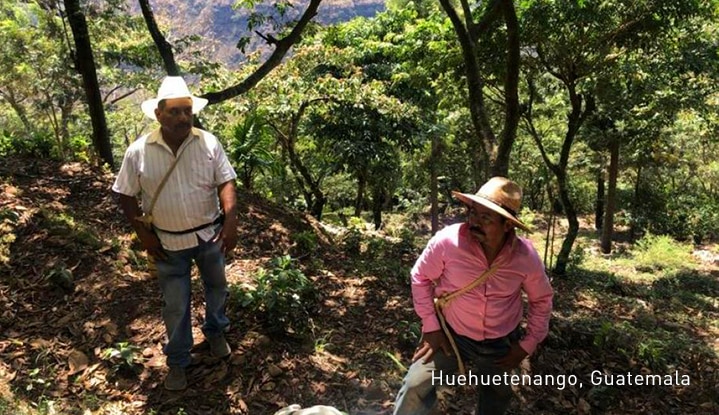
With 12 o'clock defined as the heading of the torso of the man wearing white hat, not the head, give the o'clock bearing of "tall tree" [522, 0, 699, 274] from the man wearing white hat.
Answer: The tall tree is roughly at 8 o'clock from the man wearing white hat.

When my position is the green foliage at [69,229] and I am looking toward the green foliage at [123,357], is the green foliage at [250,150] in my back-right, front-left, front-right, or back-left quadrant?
back-left

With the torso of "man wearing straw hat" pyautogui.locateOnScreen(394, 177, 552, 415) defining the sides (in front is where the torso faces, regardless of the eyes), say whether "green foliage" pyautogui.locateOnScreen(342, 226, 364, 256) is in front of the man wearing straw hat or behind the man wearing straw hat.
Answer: behind

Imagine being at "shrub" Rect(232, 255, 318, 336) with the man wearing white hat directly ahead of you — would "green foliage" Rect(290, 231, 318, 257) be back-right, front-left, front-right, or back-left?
back-right

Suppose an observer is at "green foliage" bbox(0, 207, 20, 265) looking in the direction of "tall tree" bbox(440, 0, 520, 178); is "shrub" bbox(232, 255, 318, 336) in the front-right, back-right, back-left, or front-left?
front-right

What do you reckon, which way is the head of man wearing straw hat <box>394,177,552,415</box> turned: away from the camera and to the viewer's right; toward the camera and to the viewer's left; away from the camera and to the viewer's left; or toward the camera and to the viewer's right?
toward the camera and to the viewer's left

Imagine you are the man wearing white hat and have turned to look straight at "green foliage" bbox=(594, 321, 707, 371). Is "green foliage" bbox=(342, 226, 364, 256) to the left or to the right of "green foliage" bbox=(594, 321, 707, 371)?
left

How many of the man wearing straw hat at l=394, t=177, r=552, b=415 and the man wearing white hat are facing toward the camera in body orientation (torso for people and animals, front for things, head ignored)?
2

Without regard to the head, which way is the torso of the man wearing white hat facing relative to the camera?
toward the camera

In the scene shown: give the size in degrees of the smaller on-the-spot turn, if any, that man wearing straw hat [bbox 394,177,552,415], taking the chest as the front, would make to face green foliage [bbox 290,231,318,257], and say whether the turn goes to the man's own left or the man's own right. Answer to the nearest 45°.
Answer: approximately 135° to the man's own right

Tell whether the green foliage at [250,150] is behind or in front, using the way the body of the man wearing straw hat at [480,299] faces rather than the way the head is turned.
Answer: behind

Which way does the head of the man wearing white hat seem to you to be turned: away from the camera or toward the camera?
toward the camera

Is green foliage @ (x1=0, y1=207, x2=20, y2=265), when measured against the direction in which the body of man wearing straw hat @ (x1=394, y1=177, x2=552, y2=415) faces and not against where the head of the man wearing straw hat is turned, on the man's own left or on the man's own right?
on the man's own right

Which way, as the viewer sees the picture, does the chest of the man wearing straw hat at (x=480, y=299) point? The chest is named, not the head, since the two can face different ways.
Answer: toward the camera

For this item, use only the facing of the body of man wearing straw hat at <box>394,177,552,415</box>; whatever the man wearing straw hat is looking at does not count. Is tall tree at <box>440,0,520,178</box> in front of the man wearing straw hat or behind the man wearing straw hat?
behind

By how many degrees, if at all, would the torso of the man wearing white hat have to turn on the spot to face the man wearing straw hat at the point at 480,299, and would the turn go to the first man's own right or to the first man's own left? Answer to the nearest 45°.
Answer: approximately 45° to the first man's own left
